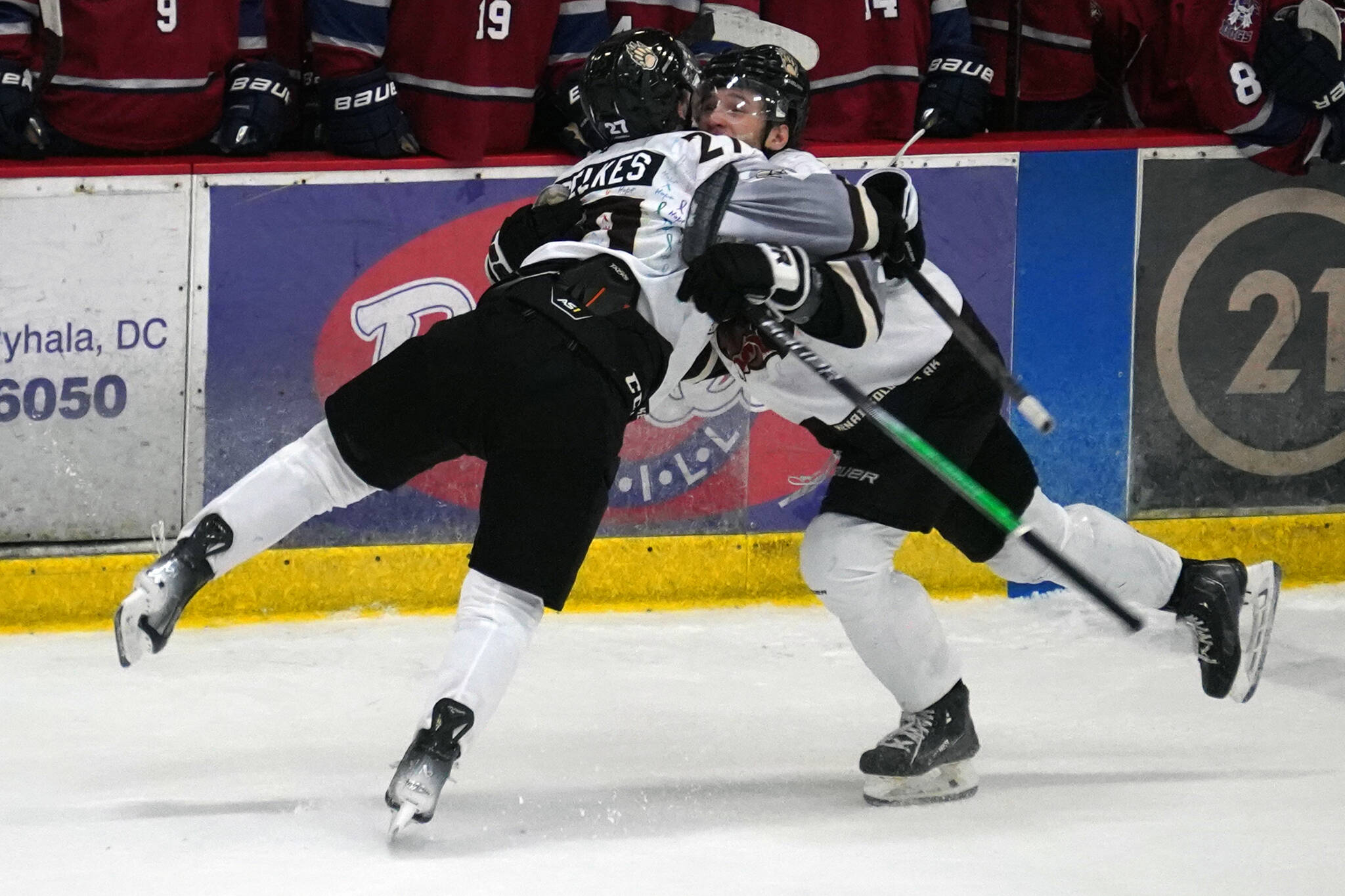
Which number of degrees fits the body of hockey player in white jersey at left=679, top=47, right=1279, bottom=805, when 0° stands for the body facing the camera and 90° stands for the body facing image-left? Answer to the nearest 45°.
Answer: approximately 45°

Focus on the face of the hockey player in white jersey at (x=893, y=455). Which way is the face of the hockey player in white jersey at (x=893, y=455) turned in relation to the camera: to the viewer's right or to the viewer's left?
to the viewer's left

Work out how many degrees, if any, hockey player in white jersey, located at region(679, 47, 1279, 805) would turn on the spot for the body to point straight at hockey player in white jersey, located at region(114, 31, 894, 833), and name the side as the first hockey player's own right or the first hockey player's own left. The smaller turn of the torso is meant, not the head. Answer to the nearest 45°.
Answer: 0° — they already face them

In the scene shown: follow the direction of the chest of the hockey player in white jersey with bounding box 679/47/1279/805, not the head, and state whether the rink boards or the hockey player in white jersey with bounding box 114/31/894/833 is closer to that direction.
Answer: the hockey player in white jersey

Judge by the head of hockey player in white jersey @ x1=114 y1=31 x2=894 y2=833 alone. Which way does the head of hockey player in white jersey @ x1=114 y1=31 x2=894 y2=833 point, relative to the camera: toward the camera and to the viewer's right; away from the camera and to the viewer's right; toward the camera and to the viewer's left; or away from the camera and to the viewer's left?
away from the camera and to the viewer's right
